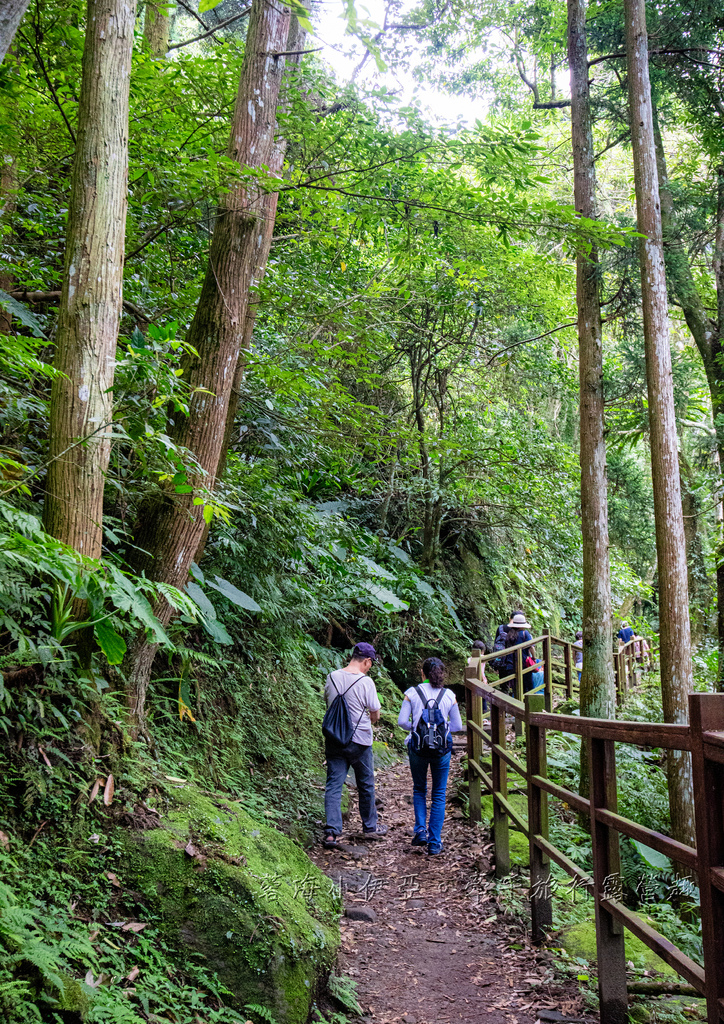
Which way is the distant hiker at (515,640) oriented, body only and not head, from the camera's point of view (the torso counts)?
away from the camera

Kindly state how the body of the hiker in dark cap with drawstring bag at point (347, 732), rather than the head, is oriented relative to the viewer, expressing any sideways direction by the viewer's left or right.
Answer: facing away from the viewer and to the right of the viewer

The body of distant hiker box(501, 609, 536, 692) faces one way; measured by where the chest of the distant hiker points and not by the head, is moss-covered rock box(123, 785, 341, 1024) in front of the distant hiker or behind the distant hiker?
behind

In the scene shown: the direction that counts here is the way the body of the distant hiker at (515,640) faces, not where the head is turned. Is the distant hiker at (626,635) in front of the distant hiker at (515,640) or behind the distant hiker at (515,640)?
in front

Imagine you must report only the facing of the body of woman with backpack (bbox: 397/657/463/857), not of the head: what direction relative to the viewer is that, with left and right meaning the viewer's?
facing away from the viewer

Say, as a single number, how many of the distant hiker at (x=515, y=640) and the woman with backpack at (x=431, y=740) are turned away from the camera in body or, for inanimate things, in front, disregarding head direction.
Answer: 2
